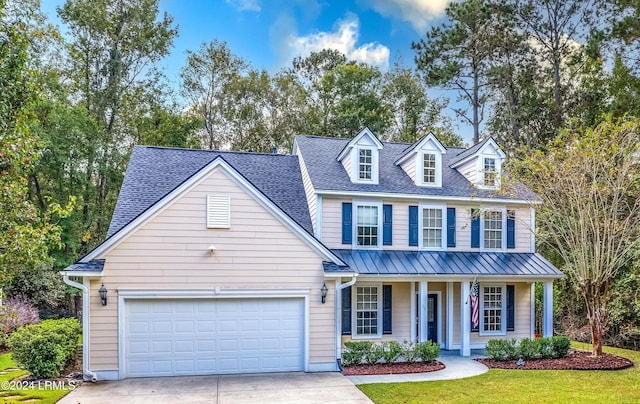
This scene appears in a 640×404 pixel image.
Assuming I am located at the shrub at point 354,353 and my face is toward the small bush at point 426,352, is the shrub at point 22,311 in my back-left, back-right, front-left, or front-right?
back-left

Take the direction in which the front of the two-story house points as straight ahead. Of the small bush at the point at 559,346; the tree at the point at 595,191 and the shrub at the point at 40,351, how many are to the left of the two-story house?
2

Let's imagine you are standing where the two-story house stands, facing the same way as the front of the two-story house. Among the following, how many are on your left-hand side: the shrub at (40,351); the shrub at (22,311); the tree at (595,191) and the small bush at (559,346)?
2

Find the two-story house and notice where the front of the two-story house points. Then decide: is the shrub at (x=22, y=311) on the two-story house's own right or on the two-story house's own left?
on the two-story house's own right

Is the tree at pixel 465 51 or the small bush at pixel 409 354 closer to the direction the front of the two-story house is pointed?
the small bush

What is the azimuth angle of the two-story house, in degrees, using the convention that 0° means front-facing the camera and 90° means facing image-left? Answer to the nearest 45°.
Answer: approximately 0°

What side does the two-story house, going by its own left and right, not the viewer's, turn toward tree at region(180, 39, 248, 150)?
back

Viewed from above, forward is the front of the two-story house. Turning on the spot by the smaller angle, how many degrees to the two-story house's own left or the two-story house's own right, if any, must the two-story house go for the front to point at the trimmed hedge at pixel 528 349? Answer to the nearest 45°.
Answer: approximately 90° to the two-story house's own left

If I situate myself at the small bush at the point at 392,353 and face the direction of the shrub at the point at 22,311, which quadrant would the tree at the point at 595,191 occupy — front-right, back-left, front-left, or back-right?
back-right

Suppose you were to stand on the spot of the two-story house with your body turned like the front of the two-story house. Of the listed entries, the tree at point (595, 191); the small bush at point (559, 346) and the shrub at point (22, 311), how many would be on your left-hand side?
2
